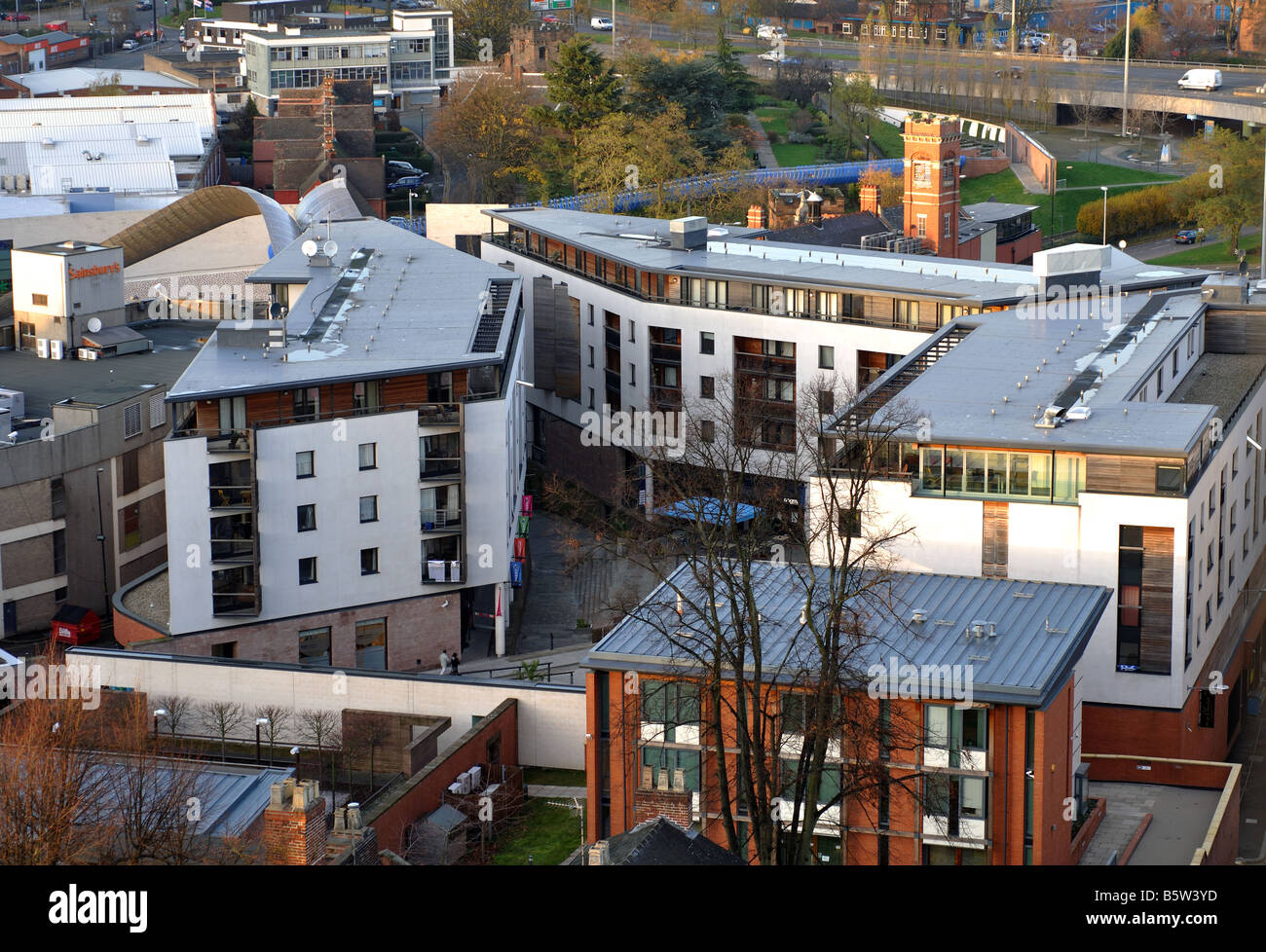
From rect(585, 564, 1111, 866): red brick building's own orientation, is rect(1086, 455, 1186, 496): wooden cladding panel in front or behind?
behind

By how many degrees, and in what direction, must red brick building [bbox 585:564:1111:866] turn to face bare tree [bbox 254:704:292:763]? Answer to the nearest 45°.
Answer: approximately 135° to its right

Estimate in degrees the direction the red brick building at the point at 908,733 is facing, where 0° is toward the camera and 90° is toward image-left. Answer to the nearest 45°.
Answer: approximately 0°

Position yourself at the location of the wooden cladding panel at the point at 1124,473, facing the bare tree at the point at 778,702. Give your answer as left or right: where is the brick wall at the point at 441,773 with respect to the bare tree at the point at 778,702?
right

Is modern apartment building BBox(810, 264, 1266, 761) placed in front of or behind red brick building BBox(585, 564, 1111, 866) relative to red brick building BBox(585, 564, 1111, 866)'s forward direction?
behind

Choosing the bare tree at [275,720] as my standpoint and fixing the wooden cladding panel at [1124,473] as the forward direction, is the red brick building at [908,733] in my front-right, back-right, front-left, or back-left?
front-right

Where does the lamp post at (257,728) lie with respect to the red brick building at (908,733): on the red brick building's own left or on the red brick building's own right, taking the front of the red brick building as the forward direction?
on the red brick building's own right

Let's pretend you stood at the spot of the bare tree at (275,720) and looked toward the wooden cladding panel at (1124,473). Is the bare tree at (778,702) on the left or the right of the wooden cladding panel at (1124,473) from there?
right
